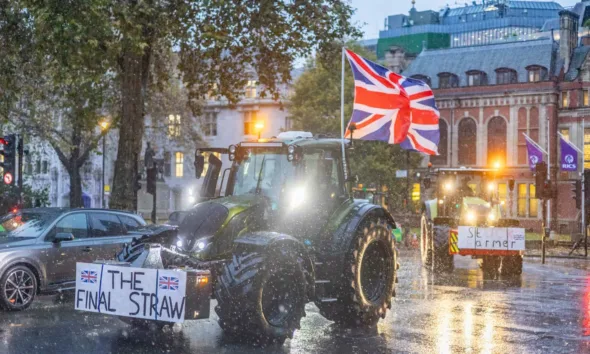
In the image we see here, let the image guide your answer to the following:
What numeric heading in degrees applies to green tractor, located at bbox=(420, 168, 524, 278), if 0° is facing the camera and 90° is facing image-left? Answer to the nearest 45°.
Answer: approximately 315°

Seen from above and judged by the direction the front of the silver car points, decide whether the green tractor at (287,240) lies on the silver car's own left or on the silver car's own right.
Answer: on the silver car's own left

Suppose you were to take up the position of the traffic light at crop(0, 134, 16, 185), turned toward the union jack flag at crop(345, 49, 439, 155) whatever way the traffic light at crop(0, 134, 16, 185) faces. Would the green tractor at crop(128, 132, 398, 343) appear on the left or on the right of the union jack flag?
right

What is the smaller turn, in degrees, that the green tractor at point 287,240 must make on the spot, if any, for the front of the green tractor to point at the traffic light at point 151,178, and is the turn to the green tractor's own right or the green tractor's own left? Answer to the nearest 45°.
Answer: approximately 135° to the green tractor's own right

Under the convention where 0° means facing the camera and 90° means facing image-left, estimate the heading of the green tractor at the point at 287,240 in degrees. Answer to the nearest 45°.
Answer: approximately 45°

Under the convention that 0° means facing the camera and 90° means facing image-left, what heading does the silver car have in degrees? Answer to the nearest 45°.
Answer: approximately 45°

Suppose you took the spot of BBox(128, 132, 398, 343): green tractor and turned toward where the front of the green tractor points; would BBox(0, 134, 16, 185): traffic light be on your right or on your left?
on your right

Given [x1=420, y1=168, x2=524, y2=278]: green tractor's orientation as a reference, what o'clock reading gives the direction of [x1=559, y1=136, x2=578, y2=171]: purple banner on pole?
The purple banner on pole is roughly at 8 o'clock from the green tractor.

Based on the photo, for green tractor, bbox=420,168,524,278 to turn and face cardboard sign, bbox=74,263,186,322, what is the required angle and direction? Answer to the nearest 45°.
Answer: approximately 45° to its right

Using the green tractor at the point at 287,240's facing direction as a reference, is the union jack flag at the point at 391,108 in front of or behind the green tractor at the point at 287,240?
behind
